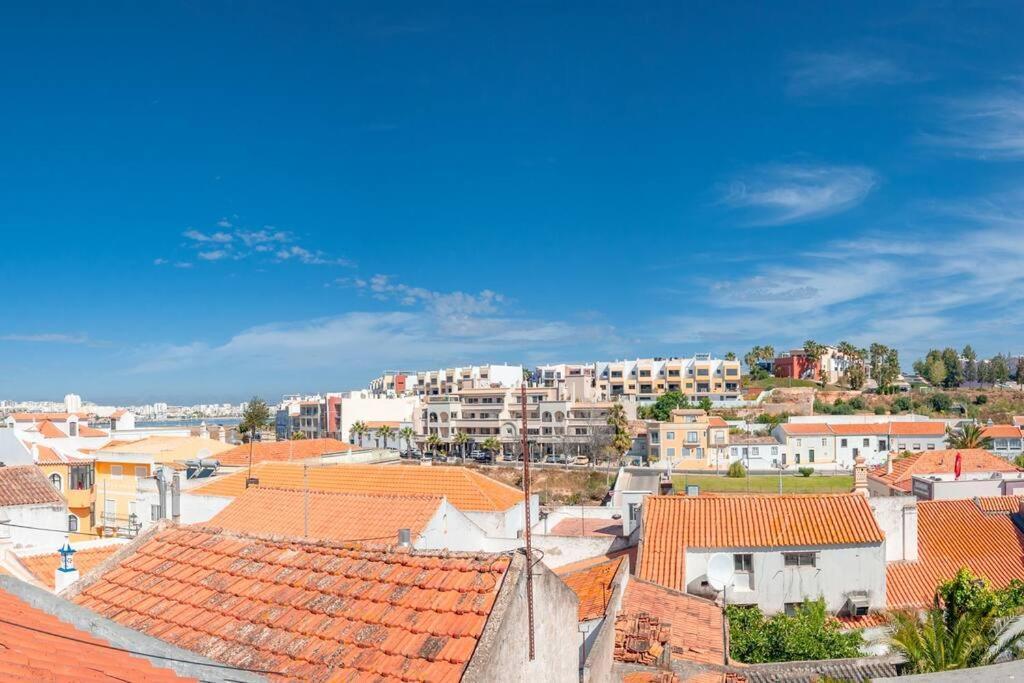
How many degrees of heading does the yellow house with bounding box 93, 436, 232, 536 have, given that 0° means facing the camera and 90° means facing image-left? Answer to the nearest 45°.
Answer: approximately 0°

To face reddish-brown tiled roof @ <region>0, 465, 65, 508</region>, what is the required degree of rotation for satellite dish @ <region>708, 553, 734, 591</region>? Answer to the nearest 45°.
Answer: approximately 135° to its right

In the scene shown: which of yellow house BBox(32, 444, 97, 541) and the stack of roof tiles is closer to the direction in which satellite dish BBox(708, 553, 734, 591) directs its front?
the stack of roof tiles

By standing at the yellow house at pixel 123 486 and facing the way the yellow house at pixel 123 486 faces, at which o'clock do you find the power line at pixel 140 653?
The power line is roughly at 12 o'clock from the yellow house.
